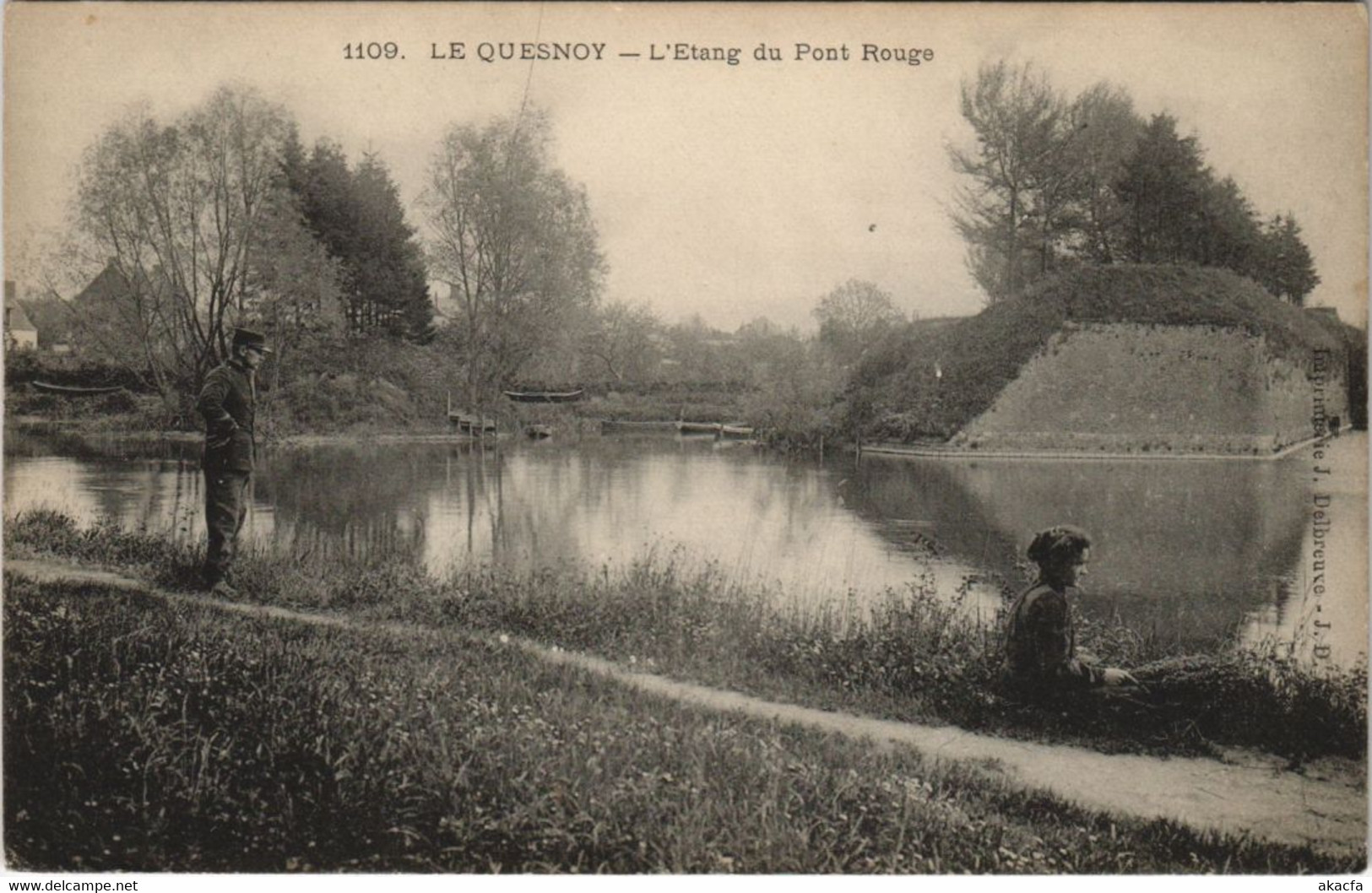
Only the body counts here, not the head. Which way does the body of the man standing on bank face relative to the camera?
to the viewer's right

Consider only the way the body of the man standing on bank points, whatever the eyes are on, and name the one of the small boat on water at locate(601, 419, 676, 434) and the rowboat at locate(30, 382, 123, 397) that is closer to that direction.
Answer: the small boat on water

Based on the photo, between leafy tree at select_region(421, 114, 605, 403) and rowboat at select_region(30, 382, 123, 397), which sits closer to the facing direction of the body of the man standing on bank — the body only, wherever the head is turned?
the leafy tree

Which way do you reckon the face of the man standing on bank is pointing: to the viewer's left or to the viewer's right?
to the viewer's right
